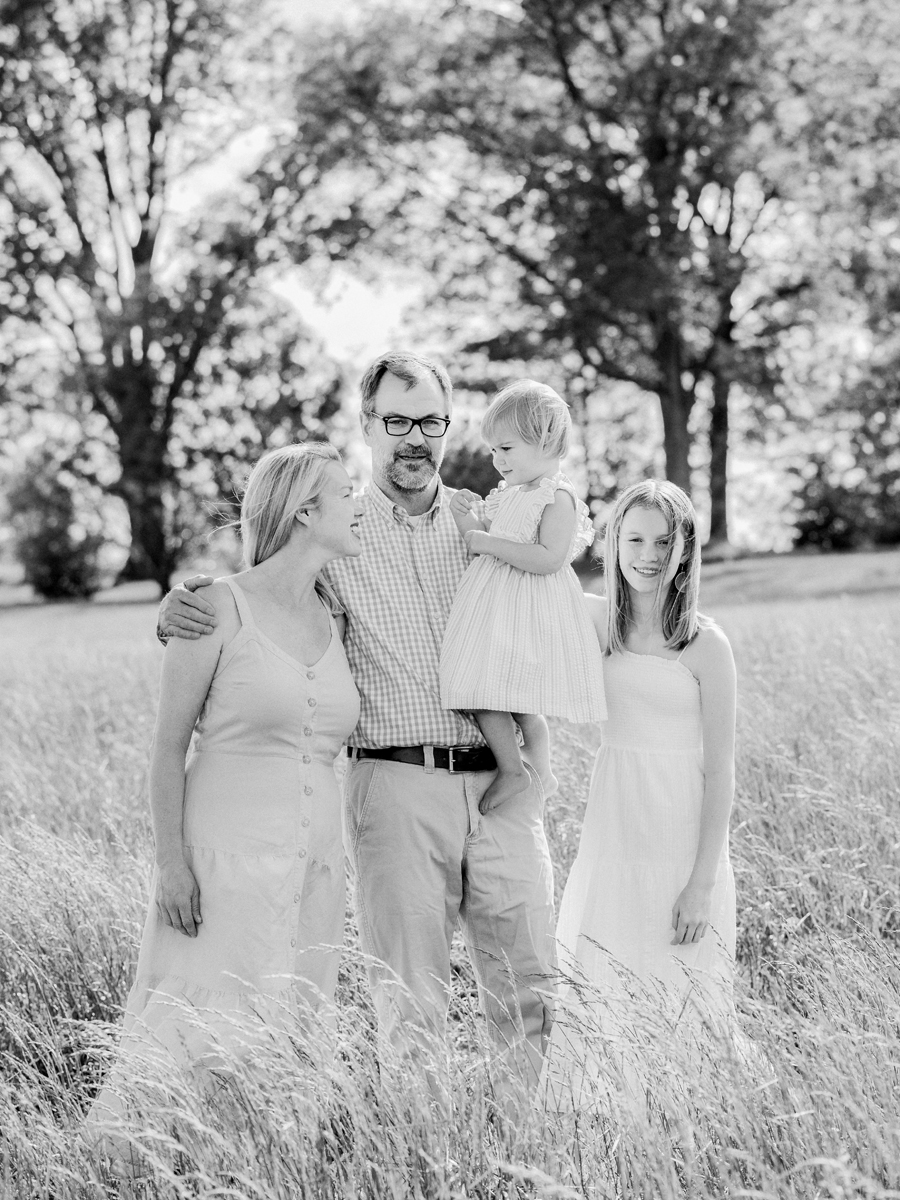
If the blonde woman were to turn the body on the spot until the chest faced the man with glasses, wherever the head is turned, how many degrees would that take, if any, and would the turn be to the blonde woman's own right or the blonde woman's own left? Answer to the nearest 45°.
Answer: approximately 90° to the blonde woman's own left

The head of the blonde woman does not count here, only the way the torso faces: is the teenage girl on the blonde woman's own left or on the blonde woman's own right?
on the blonde woman's own left

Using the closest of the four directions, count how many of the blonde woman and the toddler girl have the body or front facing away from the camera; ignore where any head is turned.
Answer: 0

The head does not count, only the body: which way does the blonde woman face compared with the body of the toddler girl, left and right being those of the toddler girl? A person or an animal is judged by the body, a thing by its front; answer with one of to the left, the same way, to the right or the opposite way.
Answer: to the left

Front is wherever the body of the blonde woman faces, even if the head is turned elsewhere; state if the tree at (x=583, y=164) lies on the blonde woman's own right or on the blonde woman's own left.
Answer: on the blonde woman's own left

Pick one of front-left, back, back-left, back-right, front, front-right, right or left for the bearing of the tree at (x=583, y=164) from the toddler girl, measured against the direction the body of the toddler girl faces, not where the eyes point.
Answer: back-right

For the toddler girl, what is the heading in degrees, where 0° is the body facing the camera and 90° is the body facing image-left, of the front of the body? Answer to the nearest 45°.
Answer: approximately 45°

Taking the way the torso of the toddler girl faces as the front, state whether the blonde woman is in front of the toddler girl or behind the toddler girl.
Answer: in front

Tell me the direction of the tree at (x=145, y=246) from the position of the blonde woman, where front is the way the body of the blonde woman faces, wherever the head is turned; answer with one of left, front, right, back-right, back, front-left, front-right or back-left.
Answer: back-left
